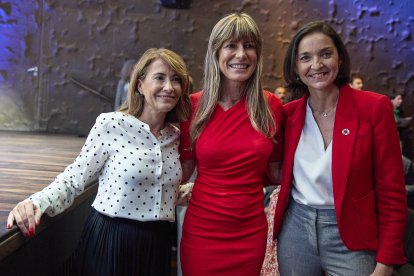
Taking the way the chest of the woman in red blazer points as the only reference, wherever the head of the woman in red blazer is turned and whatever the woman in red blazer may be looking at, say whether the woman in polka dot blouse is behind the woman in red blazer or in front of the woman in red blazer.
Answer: in front

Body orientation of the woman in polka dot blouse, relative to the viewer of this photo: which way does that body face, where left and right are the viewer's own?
facing the viewer and to the right of the viewer

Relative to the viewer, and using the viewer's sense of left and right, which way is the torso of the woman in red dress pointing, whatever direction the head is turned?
facing the viewer

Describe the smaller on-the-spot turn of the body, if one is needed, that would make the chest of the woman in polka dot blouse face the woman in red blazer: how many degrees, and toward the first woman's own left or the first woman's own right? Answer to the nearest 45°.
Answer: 0° — they already face them

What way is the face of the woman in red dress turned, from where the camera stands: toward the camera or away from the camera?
toward the camera

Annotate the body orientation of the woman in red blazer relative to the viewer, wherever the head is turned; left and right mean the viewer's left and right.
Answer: facing the viewer and to the left of the viewer

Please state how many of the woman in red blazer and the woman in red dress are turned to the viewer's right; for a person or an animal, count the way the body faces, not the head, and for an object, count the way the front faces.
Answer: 0

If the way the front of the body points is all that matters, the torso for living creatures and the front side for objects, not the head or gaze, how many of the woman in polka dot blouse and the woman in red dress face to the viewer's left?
0

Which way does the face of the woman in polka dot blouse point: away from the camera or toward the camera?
toward the camera
